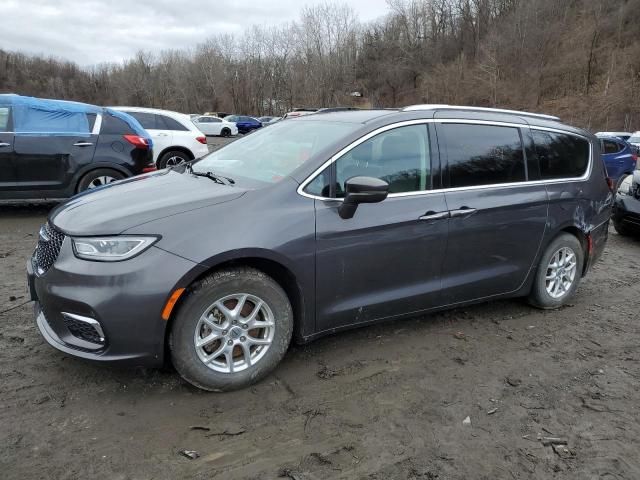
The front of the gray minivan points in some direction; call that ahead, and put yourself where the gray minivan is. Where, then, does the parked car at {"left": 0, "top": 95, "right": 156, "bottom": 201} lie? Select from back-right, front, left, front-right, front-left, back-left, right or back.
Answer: right

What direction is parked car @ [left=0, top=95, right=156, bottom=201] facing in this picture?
to the viewer's left

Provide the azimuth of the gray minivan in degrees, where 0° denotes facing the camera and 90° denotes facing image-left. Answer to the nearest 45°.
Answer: approximately 45°

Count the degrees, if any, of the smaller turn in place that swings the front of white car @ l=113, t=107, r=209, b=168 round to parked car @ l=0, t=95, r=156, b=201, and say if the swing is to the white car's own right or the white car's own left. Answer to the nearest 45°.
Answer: approximately 45° to the white car's own left

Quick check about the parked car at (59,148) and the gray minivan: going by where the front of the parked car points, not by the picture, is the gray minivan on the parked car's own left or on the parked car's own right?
on the parked car's own left

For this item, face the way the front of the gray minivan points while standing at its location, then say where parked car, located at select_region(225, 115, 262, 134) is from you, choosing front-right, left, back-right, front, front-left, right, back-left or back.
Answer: back-right

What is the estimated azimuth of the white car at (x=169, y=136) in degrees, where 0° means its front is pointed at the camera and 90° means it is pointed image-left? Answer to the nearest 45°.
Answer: approximately 90°

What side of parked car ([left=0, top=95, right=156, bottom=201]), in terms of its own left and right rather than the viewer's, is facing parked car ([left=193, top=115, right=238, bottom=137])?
right

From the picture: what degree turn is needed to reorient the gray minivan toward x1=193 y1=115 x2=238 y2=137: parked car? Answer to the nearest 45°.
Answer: approximately 135° to its right

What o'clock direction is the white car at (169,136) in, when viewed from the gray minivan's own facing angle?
The white car is roughly at 4 o'clock from the gray minivan.

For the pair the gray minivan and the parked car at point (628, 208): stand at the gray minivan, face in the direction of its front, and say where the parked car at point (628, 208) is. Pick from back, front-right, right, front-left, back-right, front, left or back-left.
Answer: back

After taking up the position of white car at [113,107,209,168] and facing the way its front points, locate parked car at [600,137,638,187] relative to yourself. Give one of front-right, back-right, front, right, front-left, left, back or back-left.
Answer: back
